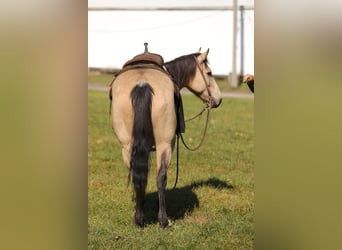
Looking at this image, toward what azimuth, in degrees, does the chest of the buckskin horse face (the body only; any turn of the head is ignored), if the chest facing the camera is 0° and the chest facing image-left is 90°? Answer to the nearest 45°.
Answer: approximately 180°
